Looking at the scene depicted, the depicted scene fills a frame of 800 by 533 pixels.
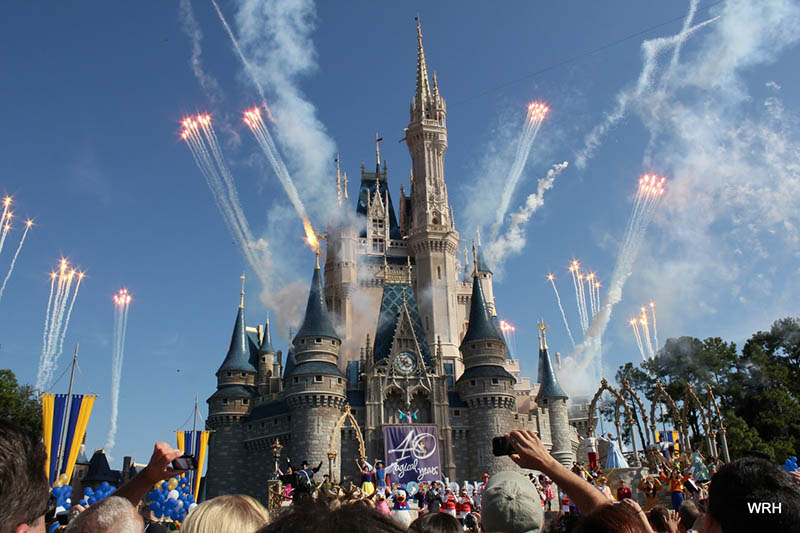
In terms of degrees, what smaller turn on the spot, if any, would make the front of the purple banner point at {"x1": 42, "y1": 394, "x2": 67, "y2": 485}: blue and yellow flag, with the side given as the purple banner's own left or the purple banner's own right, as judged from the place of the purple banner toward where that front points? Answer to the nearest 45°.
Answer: approximately 45° to the purple banner's own right

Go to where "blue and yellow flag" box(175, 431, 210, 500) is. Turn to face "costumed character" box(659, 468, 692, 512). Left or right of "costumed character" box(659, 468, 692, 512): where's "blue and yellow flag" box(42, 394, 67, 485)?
right

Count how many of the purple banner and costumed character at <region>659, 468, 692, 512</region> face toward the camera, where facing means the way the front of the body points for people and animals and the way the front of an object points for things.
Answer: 2

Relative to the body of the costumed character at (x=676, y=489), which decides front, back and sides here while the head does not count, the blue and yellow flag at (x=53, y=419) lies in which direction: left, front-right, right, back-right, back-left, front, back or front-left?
right

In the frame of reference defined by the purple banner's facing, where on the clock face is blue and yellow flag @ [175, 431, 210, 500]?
The blue and yellow flag is roughly at 3 o'clock from the purple banner.

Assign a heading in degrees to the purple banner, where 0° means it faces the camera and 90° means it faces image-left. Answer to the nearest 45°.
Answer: approximately 0°

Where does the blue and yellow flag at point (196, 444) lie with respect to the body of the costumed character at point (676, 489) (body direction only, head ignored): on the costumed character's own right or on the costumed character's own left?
on the costumed character's own right

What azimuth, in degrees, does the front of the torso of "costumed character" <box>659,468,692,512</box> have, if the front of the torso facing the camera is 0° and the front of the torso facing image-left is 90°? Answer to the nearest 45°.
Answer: approximately 0°
